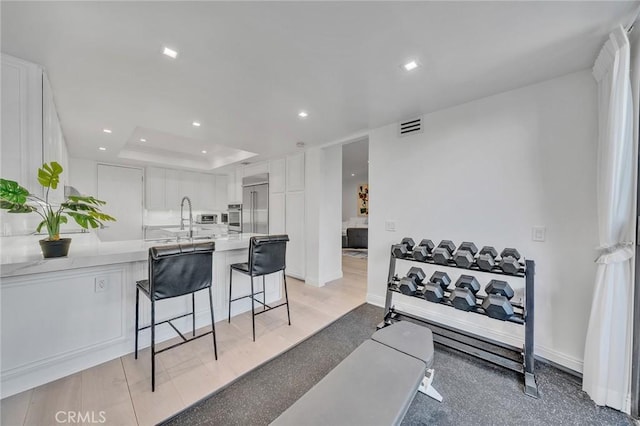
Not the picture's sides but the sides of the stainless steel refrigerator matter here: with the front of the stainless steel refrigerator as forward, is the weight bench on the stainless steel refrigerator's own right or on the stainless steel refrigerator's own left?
on the stainless steel refrigerator's own left

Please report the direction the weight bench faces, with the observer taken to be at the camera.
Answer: facing away from the viewer and to the right of the viewer

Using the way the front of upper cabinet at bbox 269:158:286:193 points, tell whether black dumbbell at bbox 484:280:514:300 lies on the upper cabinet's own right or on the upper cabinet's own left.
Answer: on the upper cabinet's own left

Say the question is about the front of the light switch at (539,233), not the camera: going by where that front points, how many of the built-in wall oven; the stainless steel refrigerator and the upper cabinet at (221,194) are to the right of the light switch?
3

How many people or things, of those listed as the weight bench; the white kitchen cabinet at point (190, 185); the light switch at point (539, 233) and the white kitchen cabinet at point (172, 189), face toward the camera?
3

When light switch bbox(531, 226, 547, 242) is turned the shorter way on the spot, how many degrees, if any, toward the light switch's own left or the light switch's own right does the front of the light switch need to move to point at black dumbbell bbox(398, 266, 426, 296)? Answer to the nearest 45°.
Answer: approximately 45° to the light switch's own right

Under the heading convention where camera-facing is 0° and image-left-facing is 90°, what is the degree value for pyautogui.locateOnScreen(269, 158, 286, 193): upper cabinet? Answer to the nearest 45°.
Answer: approximately 45°

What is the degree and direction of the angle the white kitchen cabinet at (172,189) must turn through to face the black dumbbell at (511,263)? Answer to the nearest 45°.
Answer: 0° — it already faces it

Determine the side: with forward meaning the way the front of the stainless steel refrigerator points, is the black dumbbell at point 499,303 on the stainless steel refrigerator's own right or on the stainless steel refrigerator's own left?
on the stainless steel refrigerator's own left
